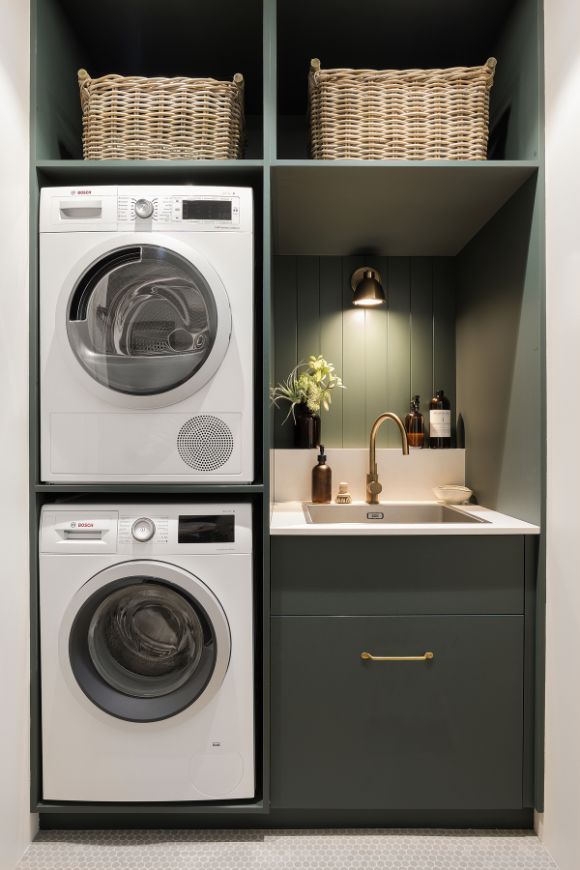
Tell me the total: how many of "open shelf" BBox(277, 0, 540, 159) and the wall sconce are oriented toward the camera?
2
